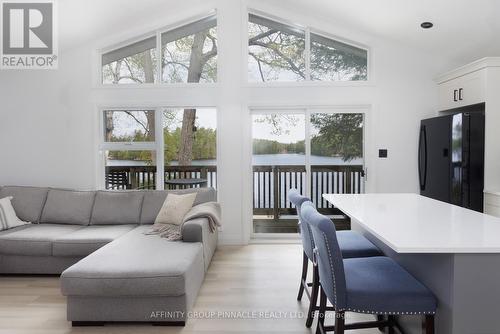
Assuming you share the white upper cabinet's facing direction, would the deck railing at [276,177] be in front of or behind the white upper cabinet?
in front

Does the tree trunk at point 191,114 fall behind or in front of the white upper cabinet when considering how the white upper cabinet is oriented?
in front

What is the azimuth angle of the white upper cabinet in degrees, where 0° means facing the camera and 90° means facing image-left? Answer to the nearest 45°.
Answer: approximately 45°

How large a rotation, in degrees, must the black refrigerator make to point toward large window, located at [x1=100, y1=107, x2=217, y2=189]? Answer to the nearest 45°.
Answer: approximately 45° to its right

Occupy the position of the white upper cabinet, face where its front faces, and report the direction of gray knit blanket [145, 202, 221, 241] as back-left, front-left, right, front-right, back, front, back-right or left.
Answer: front

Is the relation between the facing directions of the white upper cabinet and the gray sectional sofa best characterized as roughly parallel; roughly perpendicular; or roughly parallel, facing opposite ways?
roughly perpendicular

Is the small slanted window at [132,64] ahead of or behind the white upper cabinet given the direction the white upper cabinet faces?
ahead

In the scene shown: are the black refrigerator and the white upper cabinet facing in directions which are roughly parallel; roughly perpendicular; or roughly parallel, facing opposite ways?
roughly parallel

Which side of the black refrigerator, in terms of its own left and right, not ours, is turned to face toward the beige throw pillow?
front

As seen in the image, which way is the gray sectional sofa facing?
toward the camera

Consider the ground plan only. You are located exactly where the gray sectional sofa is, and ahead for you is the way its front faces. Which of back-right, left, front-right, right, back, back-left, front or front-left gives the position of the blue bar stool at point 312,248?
front-left

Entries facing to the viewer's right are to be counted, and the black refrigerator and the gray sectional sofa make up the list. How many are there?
0
